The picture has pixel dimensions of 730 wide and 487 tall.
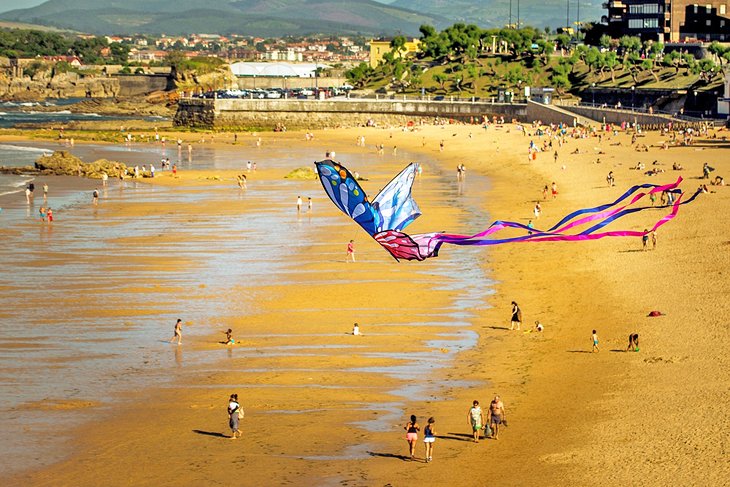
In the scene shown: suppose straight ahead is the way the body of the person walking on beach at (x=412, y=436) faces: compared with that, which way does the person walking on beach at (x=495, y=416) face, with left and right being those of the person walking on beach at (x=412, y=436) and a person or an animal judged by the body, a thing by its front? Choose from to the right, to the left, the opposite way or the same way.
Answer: the opposite way

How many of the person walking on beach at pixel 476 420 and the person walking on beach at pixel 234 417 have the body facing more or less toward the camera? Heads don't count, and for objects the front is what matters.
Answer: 1

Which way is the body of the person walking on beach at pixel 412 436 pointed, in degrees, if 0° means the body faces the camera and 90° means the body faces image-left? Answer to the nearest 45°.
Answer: approximately 180°

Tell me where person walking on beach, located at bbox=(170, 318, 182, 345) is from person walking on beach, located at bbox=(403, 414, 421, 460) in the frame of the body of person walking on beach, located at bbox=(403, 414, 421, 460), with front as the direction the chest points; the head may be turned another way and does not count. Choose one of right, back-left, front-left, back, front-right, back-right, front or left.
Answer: front-left

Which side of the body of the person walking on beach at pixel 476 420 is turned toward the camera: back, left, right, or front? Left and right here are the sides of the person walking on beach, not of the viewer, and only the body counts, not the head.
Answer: front

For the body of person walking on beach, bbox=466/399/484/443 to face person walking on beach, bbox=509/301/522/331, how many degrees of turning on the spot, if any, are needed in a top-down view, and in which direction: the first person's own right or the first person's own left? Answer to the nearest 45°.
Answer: approximately 180°

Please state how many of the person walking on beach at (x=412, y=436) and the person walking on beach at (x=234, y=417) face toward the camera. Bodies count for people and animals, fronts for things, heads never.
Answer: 0

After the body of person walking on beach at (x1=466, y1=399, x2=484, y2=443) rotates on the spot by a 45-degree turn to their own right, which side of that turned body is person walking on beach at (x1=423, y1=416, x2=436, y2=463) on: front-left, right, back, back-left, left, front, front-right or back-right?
front

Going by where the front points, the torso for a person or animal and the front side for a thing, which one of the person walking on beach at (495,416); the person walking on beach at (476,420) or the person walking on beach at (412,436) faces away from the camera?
the person walking on beach at (412,436)

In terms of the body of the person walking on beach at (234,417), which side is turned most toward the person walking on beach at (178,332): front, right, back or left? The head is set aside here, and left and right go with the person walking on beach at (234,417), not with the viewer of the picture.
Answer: front

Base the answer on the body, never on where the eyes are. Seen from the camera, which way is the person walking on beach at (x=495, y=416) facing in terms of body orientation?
toward the camera

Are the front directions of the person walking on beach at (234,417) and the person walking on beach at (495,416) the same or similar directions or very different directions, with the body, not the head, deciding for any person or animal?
very different directions

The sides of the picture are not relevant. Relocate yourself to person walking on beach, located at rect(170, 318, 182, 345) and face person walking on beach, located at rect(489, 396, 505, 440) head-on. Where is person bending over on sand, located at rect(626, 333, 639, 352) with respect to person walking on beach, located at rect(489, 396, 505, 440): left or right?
left
